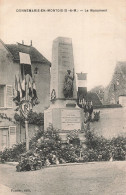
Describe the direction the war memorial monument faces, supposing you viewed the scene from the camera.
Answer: facing the viewer and to the right of the viewer
